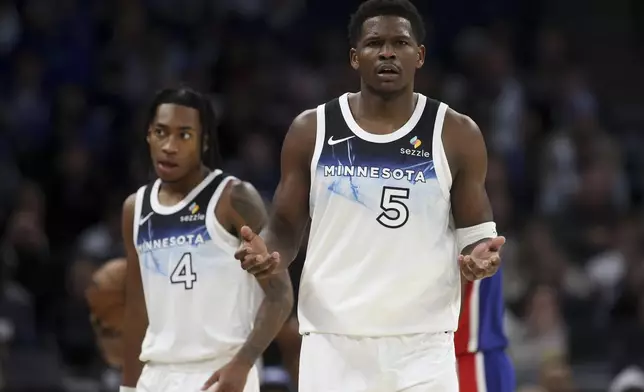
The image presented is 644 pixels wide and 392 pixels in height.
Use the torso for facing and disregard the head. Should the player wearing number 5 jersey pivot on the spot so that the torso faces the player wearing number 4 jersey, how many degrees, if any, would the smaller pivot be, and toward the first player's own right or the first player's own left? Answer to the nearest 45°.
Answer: approximately 135° to the first player's own right

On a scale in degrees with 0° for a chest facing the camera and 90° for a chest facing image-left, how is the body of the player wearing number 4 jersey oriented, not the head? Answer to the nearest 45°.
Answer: approximately 45°

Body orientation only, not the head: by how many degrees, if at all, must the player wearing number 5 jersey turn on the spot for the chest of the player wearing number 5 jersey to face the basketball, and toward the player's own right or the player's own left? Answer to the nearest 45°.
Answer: approximately 135° to the player's own right

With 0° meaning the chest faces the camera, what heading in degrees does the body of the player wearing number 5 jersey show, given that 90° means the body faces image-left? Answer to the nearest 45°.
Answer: approximately 0°

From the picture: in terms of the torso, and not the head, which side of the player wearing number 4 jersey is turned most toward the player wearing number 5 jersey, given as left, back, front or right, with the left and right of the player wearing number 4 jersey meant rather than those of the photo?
left
